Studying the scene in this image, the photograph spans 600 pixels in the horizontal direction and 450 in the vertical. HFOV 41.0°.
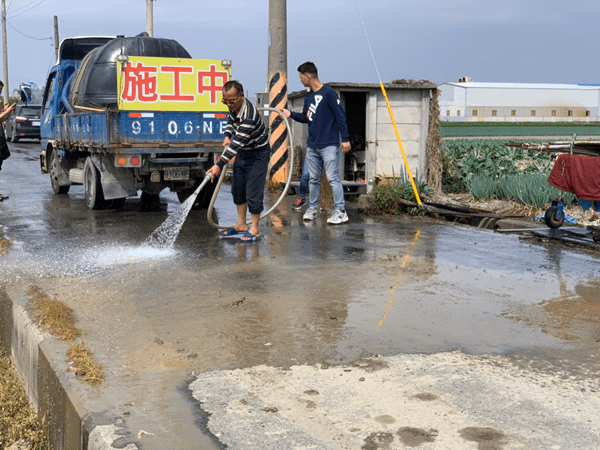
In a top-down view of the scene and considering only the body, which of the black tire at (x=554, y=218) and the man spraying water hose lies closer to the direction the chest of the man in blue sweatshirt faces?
the man spraying water hose

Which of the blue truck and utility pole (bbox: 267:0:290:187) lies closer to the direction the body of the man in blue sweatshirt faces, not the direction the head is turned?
the blue truck

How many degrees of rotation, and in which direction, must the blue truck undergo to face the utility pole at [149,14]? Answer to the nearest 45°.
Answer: approximately 45° to its right

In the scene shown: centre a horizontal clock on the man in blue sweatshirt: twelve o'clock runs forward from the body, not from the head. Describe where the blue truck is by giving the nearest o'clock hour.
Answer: The blue truck is roughly at 2 o'clock from the man in blue sweatshirt.

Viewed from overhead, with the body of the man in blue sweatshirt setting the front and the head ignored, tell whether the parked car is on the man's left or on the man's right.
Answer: on the man's right

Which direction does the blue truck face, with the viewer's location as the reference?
facing away from the viewer and to the left of the viewer

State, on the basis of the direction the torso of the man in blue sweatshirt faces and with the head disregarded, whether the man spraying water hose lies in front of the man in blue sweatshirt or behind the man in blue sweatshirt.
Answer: in front

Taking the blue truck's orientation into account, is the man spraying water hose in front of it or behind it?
behind

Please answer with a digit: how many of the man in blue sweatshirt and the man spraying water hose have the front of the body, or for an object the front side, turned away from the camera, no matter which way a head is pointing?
0

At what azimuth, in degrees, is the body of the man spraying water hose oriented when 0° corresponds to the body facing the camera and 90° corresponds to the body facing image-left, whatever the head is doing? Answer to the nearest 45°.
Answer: approximately 45°
